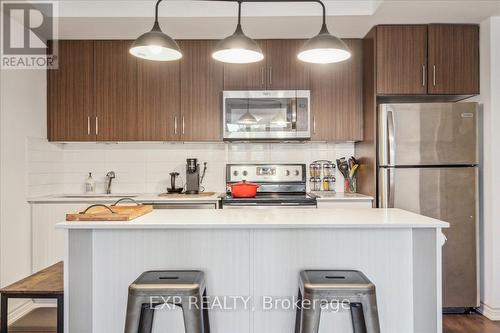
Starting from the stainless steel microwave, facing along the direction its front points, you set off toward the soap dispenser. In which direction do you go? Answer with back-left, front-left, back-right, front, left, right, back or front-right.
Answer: right

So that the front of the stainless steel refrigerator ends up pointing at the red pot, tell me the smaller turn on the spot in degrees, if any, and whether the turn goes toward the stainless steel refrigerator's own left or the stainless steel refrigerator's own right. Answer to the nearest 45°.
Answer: approximately 90° to the stainless steel refrigerator's own right

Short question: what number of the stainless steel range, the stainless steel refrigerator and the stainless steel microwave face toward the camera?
3

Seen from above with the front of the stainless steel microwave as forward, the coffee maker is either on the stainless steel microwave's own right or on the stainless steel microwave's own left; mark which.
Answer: on the stainless steel microwave's own right

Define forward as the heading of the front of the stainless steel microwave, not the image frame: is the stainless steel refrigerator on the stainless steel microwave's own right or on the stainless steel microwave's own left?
on the stainless steel microwave's own left

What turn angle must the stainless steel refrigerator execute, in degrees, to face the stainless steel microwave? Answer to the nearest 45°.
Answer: approximately 90° to its right

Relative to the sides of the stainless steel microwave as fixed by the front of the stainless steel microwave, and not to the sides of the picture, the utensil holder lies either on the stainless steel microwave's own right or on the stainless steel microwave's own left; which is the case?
on the stainless steel microwave's own left

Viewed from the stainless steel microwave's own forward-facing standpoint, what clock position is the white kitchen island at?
The white kitchen island is roughly at 12 o'clock from the stainless steel microwave.

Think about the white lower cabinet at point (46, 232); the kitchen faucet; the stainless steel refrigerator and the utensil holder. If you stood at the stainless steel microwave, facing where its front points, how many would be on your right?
2

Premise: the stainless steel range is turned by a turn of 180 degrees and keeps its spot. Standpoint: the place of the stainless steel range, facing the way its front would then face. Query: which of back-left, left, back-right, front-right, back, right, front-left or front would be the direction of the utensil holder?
right

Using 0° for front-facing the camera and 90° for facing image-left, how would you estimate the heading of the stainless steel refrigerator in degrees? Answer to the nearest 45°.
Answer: approximately 0°
